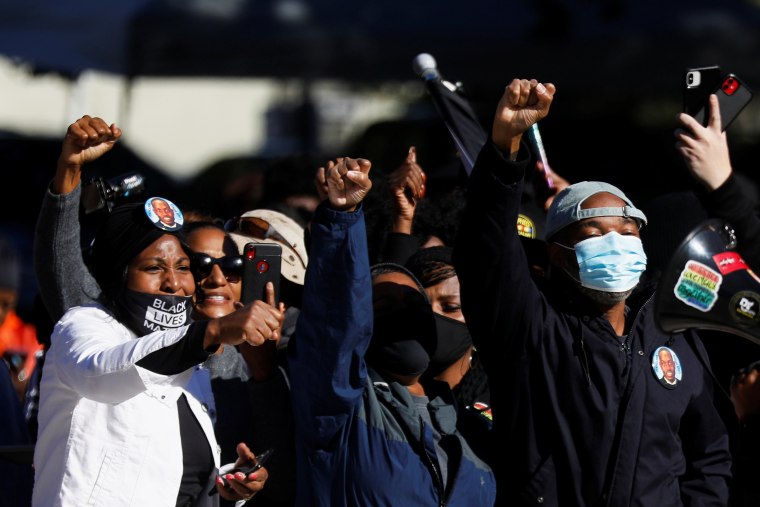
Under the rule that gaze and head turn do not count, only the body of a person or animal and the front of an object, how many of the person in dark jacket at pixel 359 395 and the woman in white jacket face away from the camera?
0

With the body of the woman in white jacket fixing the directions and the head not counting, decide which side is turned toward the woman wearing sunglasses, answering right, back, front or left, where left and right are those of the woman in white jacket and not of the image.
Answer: left

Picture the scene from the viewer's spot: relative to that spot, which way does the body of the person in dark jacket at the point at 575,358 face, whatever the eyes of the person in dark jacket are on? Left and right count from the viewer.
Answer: facing the viewer and to the right of the viewer

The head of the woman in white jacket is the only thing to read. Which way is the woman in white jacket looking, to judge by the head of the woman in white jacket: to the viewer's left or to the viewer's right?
to the viewer's right

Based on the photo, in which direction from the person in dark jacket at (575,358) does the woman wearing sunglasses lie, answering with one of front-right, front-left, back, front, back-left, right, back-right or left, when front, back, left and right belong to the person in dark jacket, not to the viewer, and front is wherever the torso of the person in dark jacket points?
back-right

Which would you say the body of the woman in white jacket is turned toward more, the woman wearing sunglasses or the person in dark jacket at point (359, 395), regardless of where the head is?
the person in dark jacket

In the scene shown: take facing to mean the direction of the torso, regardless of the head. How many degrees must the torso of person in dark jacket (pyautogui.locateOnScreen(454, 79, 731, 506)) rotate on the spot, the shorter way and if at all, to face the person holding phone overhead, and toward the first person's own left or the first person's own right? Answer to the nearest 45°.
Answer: approximately 90° to the first person's own left

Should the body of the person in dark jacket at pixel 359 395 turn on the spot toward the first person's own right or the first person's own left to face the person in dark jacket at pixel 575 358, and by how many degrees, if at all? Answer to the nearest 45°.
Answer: approximately 45° to the first person's own left
